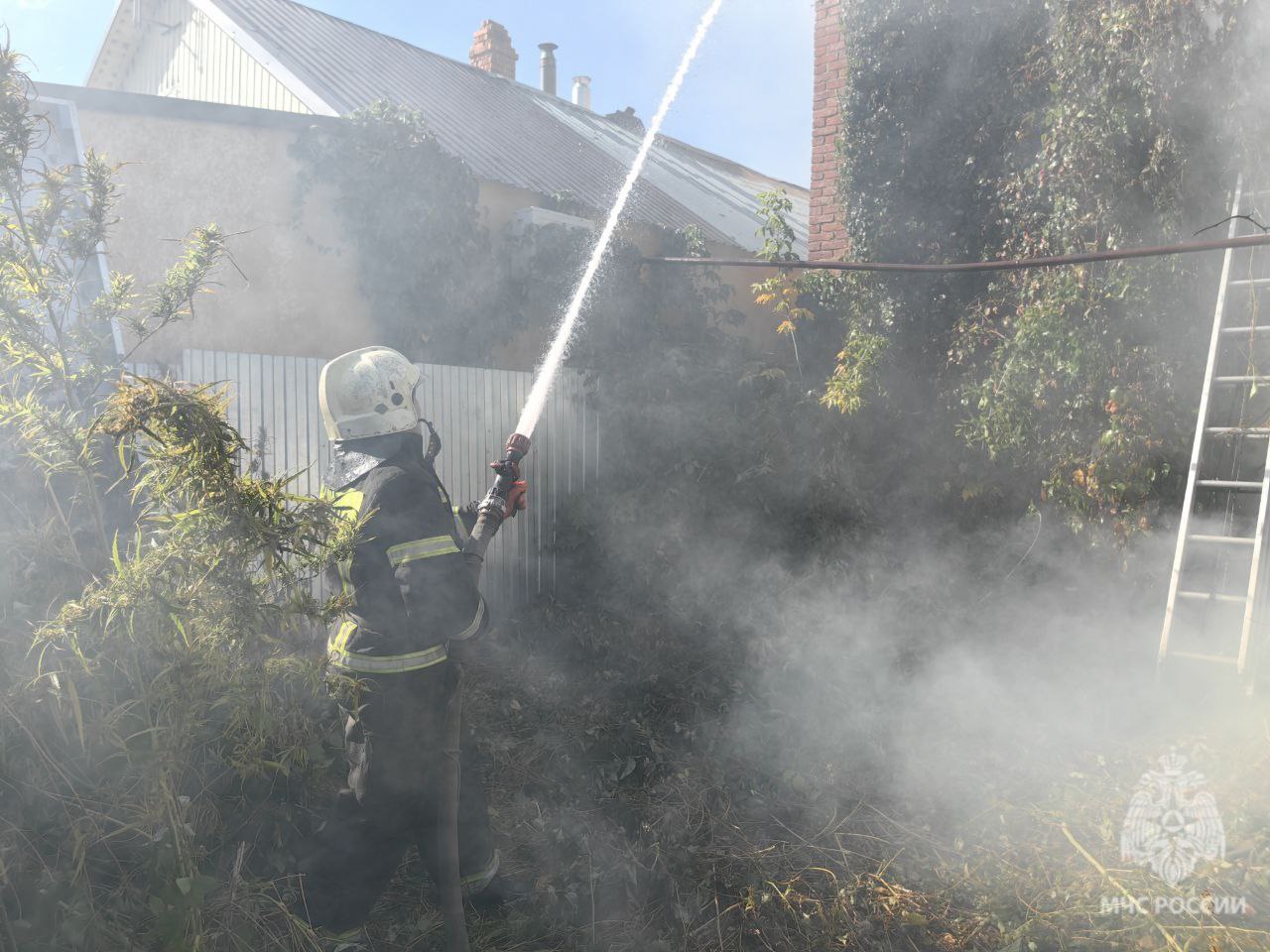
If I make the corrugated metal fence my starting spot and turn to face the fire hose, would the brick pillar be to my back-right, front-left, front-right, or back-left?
back-left

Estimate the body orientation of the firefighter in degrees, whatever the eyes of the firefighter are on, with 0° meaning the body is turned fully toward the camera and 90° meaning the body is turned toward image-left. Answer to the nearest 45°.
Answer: approximately 225°

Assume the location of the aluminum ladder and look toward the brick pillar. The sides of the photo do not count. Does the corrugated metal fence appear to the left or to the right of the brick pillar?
left

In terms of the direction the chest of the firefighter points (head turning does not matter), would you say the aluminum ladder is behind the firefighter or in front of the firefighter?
in front

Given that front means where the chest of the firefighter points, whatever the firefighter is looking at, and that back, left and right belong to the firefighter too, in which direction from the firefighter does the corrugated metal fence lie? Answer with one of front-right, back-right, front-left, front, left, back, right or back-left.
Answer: front-left

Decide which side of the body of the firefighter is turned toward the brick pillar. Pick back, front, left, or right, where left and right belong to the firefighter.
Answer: front
